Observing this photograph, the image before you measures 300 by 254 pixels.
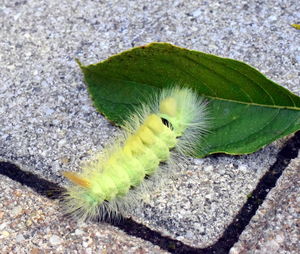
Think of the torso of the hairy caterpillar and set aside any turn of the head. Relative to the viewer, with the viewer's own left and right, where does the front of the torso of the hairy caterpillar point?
facing away from the viewer and to the right of the viewer
